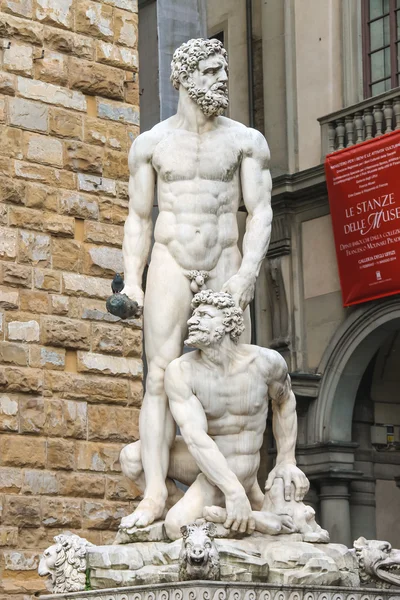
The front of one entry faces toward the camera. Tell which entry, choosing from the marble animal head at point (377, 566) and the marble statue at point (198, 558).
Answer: the marble statue at point (198, 558)

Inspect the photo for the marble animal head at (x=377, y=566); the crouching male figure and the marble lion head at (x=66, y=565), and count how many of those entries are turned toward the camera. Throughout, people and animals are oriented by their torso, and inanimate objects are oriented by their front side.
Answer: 1

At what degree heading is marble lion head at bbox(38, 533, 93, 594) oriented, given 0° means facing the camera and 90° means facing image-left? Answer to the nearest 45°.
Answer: approximately 90°

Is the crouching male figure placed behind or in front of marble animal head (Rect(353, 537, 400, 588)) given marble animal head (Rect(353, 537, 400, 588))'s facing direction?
behind

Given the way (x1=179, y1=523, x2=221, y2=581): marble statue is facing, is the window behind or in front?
behind

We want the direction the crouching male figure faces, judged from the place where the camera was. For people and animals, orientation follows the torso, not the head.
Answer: facing the viewer

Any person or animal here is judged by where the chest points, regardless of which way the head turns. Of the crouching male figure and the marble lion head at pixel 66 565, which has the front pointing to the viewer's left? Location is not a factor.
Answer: the marble lion head

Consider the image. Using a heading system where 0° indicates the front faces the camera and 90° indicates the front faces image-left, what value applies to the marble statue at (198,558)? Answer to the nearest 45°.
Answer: approximately 0°

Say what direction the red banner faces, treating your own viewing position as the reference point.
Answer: facing the viewer and to the left of the viewer

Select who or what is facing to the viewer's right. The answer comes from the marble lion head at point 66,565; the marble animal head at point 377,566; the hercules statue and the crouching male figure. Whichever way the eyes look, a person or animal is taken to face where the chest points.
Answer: the marble animal head at point 377,566

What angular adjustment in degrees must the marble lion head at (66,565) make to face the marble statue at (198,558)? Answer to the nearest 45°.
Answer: approximately 135° to its left

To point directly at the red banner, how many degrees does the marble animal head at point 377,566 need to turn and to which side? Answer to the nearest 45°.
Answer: approximately 90° to its left

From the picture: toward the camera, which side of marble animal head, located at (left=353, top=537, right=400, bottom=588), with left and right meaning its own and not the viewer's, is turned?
right

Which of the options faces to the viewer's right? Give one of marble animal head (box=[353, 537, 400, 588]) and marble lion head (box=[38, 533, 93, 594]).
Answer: marble animal head (box=[353, 537, 400, 588])

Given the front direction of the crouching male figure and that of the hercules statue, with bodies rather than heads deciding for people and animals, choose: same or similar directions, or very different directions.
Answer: same or similar directions
